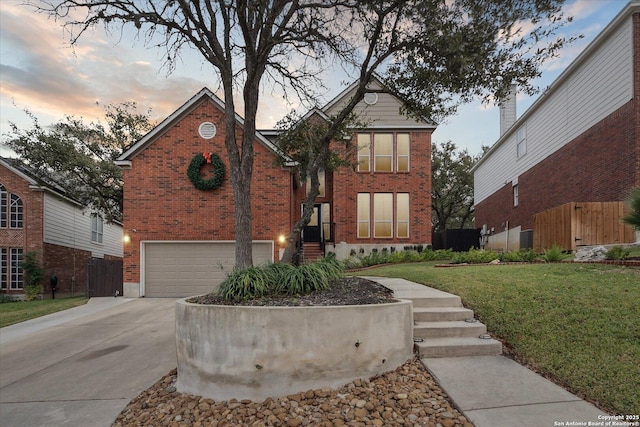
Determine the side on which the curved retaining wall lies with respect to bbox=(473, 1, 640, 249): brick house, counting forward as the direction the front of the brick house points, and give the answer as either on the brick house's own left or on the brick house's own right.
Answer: on the brick house's own right

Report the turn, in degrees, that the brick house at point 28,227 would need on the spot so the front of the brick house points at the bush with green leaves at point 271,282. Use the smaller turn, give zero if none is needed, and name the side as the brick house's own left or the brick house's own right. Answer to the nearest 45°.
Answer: approximately 45° to the brick house's own left

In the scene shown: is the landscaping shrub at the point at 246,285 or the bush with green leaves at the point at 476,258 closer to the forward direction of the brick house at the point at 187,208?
the landscaping shrub

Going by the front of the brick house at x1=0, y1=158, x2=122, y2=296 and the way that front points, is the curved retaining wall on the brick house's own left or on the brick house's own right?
on the brick house's own left

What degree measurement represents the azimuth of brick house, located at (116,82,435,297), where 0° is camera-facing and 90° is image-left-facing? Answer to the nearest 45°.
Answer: approximately 0°
